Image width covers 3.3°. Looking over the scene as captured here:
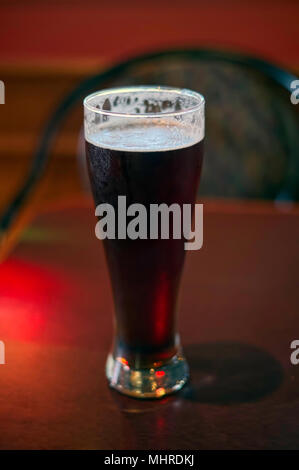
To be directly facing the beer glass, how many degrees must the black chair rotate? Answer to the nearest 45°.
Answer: approximately 45° to its left

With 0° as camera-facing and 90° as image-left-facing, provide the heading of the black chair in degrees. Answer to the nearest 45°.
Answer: approximately 45°

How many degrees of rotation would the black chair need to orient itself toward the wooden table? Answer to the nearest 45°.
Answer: approximately 45° to its left
